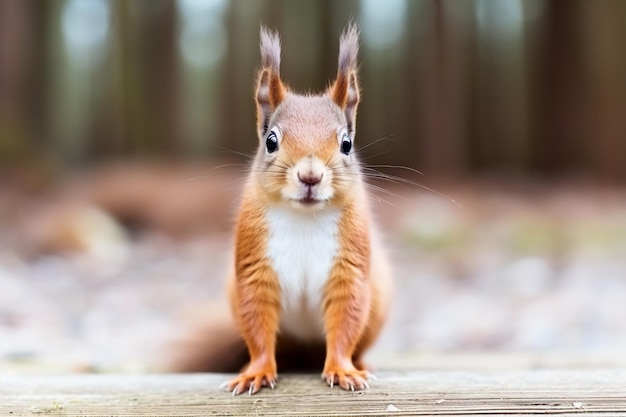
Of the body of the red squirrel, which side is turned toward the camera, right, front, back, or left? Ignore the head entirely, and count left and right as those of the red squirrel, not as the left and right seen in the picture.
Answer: front
